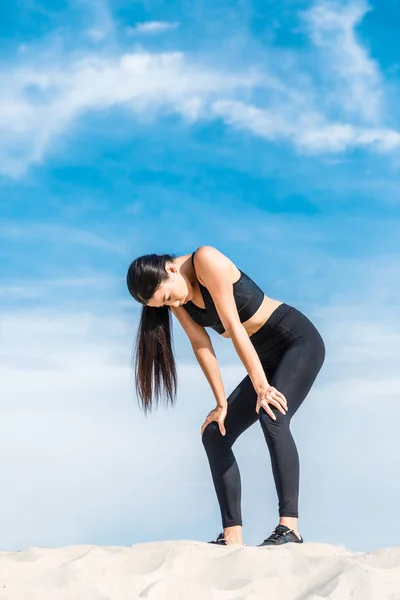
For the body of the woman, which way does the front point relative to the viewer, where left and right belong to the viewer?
facing the viewer and to the left of the viewer
